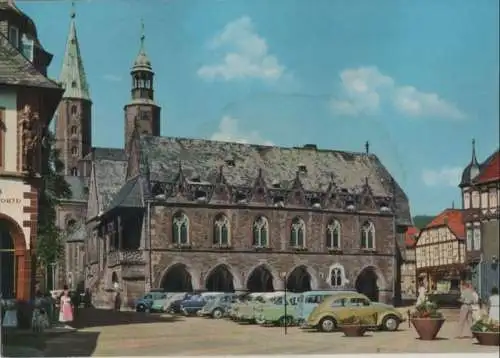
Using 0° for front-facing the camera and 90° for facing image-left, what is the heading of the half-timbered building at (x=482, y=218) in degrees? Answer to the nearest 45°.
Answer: approximately 45°

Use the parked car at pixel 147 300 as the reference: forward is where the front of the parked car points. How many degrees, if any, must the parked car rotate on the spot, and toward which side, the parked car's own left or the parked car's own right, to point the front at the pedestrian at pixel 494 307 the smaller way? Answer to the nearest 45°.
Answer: approximately 90° to the parked car's own left

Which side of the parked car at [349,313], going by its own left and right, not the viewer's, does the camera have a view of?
right

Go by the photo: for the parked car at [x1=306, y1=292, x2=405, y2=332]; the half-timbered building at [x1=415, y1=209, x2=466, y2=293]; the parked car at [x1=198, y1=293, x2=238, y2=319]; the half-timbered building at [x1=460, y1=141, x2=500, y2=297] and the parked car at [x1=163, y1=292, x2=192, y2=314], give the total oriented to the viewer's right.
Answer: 1

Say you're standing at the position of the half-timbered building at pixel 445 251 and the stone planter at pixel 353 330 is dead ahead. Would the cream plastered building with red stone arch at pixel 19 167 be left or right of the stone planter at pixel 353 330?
right

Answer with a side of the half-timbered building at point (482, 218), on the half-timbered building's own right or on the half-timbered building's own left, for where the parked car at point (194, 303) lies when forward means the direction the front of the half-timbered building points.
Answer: on the half-timbered building's own right

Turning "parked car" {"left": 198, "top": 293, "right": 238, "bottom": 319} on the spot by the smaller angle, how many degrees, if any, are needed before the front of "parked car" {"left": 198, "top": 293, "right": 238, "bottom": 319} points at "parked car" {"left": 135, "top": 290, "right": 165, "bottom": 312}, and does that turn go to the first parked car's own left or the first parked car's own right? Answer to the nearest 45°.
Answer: approximately 90° to the first parked car's own right

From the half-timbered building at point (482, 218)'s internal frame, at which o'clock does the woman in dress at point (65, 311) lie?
The woman in dress is roughly at 2 o'clock from the half-timbered building.

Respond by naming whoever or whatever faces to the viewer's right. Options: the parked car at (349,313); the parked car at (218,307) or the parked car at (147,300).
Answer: the parked car at (349,313)

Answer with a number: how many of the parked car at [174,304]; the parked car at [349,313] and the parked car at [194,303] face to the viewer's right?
1
